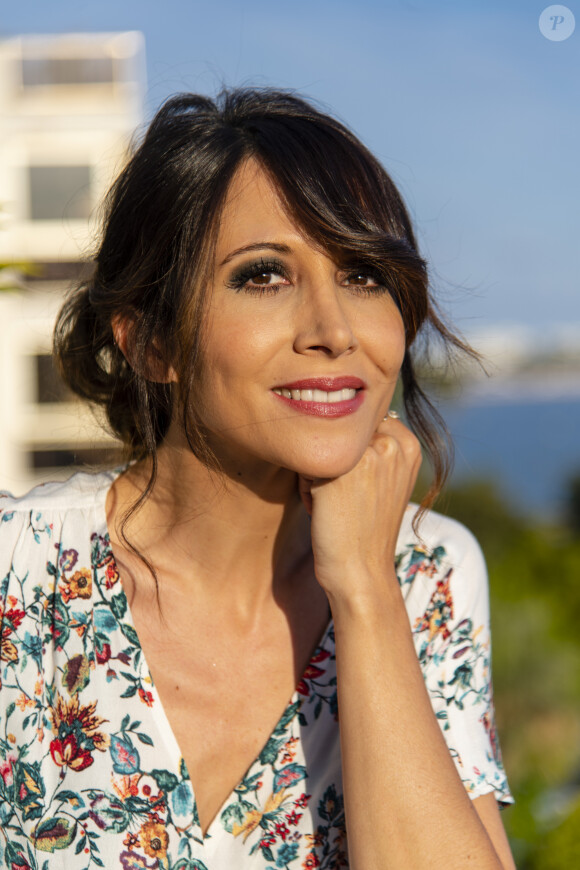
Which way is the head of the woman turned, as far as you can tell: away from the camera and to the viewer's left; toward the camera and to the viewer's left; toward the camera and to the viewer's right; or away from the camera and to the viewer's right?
toward the camera and to the viewer's right

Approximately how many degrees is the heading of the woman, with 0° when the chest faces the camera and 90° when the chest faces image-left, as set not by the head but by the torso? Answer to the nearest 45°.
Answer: approximately 0°
